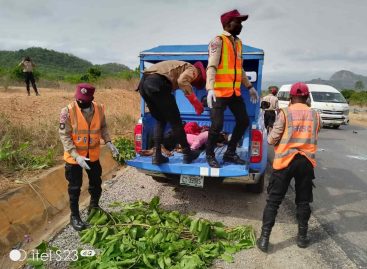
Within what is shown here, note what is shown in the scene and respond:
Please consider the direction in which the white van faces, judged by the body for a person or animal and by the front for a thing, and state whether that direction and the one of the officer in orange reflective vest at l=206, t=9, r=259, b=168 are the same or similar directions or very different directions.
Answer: same or similar directions

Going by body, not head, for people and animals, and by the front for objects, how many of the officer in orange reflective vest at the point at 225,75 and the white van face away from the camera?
0

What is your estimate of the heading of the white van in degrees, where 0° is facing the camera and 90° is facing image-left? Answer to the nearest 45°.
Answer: approximately 315°

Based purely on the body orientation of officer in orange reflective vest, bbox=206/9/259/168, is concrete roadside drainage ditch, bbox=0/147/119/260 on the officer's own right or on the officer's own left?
on the officer's own right

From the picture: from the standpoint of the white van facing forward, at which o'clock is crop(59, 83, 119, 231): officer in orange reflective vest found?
The officer in orange reflective vest is roughly at 2 o'clock from the white van.

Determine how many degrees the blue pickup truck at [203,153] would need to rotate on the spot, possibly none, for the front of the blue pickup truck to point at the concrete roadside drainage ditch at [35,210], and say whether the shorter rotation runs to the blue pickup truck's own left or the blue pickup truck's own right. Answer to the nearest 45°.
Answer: approximately 90° to the blue pickup truck's own left

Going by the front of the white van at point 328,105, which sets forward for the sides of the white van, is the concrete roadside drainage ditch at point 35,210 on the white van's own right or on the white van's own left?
on the white van's own right

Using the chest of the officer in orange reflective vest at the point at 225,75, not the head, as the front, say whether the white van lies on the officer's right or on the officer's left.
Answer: on the officer's left

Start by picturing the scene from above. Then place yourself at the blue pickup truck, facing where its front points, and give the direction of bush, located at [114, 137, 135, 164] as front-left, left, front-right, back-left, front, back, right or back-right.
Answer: front-left

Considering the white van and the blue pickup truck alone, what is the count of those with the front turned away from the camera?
1

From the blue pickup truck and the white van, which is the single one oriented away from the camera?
the blue pickup truck

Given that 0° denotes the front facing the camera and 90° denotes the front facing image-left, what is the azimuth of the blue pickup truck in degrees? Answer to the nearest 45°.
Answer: approximately 180°

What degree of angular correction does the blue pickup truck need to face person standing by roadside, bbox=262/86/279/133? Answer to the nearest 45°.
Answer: approximately 45° to its right

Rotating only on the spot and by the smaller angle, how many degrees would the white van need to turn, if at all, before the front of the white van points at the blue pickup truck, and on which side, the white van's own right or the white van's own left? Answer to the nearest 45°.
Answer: approximately 45° to the white van's own right

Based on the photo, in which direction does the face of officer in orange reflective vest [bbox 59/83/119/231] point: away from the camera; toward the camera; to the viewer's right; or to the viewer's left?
toward the camera

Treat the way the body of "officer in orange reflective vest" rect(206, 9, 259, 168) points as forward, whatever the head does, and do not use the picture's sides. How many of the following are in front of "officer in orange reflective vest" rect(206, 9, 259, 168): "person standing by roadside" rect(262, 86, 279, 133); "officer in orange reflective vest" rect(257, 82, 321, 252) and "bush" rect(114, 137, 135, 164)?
1
